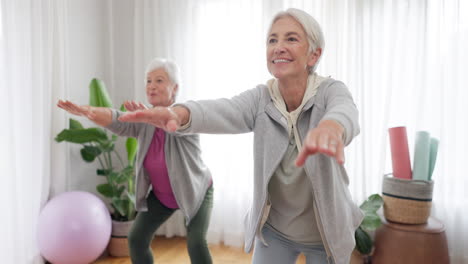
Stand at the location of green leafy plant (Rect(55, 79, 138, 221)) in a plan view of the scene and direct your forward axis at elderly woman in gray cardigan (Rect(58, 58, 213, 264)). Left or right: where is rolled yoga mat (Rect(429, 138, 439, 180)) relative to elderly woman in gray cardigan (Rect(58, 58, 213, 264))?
left

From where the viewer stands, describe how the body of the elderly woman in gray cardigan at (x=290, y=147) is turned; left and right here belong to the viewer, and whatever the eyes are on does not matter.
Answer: facing the viewer and to the left of the viewer

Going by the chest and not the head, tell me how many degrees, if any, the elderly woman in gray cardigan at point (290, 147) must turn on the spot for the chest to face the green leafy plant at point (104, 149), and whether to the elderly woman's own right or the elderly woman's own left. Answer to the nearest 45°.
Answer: approximately 90° to the elderly woman's own right

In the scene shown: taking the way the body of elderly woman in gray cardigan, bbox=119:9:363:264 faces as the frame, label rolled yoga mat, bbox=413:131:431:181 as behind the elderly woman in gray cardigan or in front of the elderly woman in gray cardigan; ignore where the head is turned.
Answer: behind

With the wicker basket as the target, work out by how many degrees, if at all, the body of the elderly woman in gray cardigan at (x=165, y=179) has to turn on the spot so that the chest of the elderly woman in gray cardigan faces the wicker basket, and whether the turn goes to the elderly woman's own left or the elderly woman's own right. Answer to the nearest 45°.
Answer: approximately 135° to the elderly woman's own left

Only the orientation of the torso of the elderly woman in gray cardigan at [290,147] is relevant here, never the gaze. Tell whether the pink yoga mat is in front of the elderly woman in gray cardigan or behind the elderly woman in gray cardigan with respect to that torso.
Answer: behind

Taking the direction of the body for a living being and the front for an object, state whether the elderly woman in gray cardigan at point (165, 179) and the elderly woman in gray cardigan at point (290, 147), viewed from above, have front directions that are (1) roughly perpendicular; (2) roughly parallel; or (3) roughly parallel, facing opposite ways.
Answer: roughly parallel

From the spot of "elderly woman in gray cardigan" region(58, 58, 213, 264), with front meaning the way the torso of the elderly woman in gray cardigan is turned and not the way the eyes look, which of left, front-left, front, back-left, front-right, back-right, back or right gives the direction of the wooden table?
back-left

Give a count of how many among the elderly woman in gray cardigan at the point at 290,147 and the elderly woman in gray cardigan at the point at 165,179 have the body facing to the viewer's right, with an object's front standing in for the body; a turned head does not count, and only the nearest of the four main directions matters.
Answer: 0

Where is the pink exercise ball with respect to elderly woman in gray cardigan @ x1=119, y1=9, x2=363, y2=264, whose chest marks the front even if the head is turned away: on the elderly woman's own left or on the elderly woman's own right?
on the elderly woman's own right

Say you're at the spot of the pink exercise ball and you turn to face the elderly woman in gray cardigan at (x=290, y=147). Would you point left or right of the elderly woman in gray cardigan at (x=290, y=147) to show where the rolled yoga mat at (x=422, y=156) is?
left

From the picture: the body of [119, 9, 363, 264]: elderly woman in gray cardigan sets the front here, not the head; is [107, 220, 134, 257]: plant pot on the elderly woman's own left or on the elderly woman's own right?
on the elderly woman's own right

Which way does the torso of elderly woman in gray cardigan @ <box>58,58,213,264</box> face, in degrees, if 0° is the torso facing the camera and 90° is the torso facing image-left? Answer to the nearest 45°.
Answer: approximately 45°
